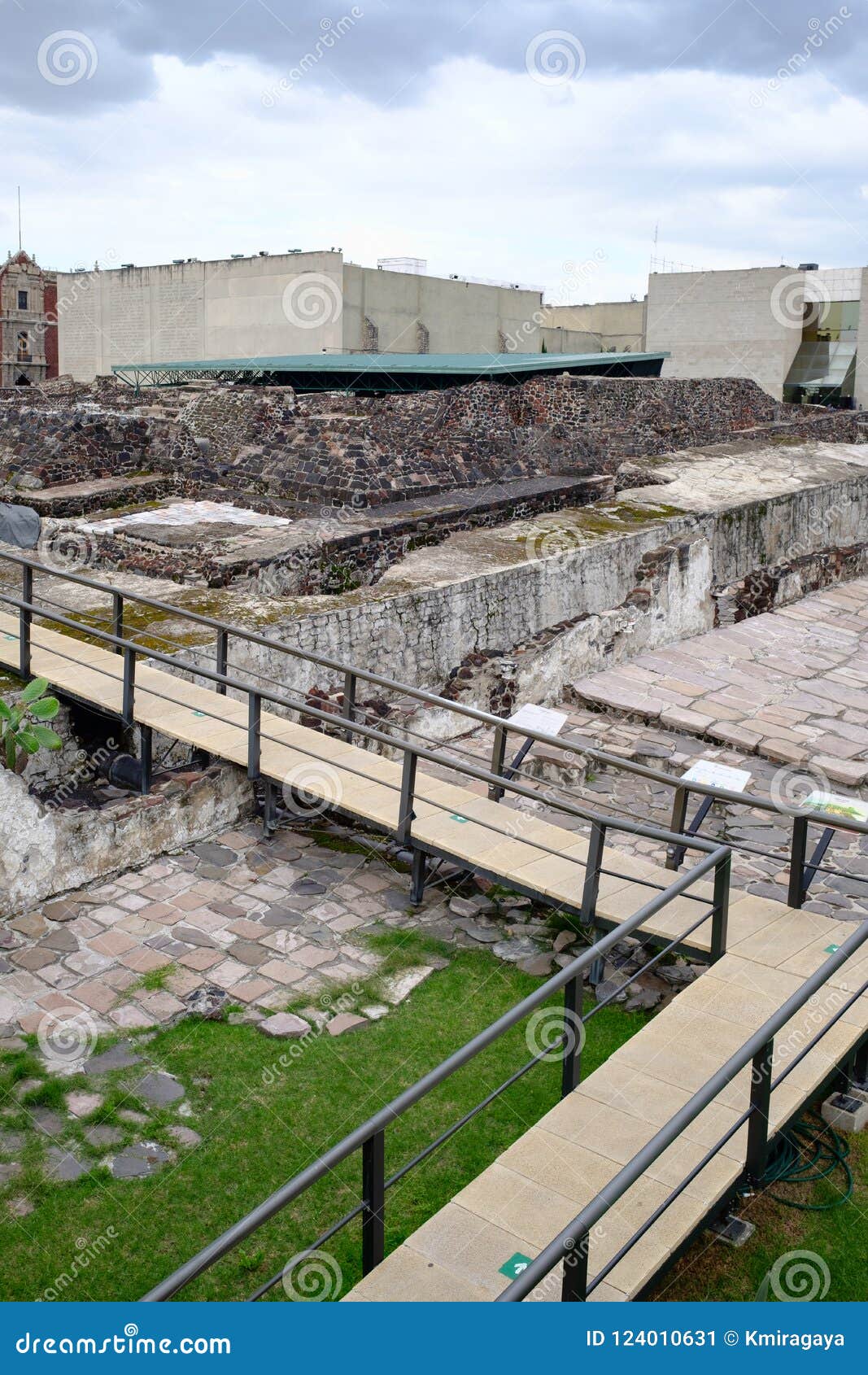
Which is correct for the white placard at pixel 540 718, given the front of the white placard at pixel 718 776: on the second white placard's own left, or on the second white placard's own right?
on the second white placard's own right

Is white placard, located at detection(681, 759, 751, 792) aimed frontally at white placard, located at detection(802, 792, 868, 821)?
no

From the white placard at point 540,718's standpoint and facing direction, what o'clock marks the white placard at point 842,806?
the white placard at point 842,806 is roughly at 9 o'clock from the white placard at point 540,718.

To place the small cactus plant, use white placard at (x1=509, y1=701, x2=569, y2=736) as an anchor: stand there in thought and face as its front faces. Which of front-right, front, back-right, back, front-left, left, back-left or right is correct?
right

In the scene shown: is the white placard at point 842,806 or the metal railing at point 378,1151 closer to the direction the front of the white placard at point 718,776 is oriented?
the metal railing

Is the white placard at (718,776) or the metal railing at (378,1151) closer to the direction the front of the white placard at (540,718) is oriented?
the metal railing

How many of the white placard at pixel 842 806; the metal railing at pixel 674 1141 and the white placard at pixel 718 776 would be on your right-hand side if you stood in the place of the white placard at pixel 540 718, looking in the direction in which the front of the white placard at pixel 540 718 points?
0

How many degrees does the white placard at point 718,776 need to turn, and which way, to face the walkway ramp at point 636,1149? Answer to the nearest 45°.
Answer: approximately 45° to its left

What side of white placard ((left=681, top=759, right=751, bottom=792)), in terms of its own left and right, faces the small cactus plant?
right

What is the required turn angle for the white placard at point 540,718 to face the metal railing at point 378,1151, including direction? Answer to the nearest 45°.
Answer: approximately 45° to its left

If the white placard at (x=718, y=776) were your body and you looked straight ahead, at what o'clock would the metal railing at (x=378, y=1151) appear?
The metal railing is roughly at 11 o'clock from the white placard.

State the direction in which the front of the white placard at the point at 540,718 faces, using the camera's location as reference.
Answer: facing the viewer and to the left of the viewer

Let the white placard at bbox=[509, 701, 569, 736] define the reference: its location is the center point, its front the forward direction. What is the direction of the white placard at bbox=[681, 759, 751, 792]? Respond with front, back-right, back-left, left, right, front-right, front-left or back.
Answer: left

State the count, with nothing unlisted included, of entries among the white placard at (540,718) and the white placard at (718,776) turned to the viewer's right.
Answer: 0

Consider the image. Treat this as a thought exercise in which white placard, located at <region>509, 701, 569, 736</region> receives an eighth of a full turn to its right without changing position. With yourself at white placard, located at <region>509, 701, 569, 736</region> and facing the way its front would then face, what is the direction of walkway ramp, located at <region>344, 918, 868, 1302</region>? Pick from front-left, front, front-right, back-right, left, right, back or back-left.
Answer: left

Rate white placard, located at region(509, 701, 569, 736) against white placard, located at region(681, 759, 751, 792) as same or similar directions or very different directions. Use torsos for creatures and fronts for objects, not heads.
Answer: same or similar directions
